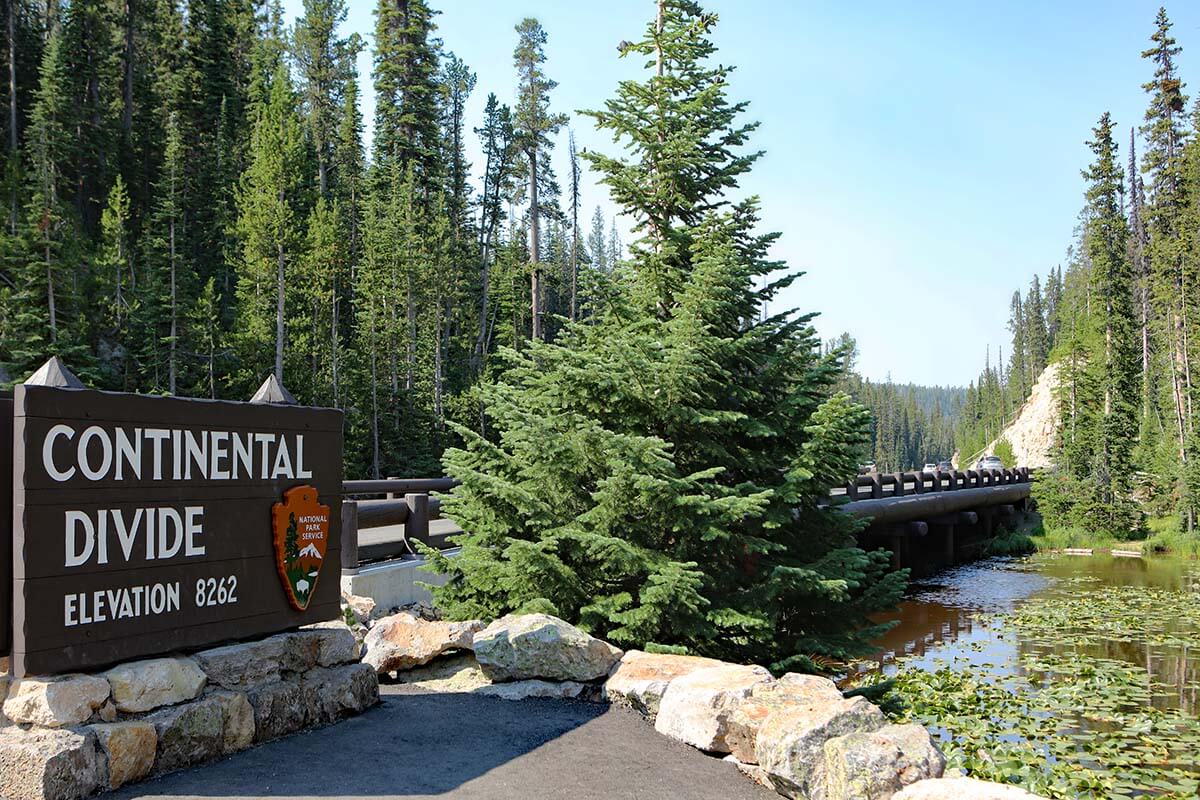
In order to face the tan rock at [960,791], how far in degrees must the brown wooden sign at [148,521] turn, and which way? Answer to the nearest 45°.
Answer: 0° — it already faces it

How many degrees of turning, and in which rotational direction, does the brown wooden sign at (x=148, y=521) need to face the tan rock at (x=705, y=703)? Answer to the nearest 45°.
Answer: approximately 45° to its left

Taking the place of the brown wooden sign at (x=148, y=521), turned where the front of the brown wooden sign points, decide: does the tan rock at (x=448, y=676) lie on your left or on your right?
on your left

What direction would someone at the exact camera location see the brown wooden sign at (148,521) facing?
facing the viewer and to the right of the viewer

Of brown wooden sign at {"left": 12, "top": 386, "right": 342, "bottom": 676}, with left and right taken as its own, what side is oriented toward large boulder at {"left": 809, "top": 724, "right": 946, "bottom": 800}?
front

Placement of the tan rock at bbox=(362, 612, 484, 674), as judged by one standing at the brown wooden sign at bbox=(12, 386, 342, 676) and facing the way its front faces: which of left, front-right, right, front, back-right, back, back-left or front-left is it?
left

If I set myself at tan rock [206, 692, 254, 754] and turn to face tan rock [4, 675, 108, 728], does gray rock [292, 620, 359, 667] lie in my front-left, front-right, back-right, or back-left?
back-right

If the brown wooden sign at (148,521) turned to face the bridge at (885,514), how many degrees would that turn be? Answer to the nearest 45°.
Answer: approximately 90° to its left

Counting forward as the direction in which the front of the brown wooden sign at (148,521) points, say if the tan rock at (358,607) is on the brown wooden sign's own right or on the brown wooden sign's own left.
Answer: on the brown wooden sign's own left

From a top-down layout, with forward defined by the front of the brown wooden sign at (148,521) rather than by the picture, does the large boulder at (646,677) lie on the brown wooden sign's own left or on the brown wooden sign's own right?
on the brown wooden sign's own left

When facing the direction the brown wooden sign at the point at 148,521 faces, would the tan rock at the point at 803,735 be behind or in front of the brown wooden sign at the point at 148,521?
in front
